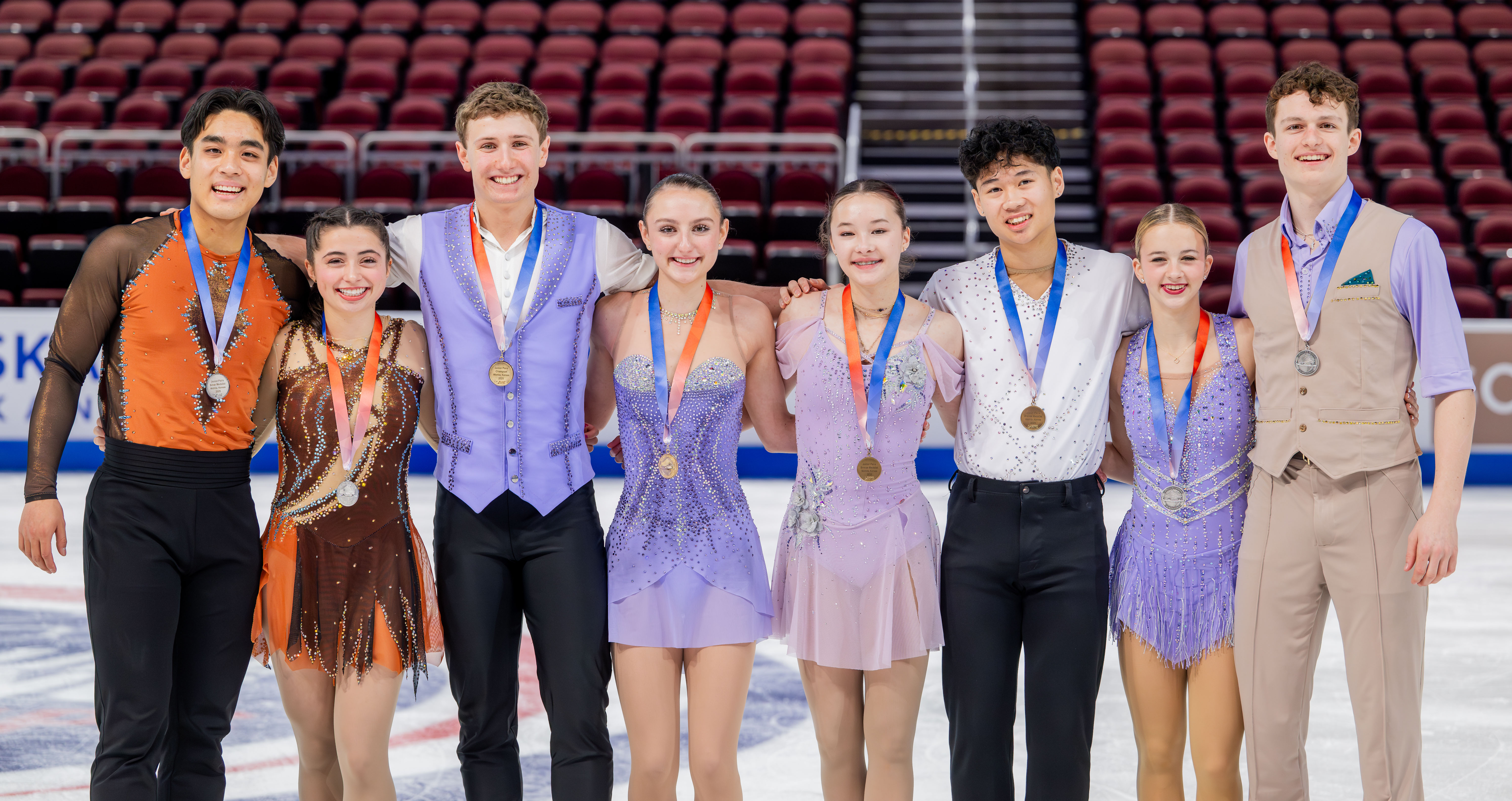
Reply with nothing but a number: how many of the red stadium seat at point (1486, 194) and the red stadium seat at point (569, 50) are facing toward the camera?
2

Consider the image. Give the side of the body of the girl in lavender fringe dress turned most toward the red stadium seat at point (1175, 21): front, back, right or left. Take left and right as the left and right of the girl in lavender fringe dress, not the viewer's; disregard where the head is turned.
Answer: back

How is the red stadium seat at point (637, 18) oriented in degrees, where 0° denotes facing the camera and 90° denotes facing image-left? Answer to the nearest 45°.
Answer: approximately 0°

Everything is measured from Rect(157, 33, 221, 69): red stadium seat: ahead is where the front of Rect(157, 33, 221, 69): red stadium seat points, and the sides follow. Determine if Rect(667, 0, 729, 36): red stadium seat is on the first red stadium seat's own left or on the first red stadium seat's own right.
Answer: on the first red stadium seat's own left

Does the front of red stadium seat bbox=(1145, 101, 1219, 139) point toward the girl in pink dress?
yes

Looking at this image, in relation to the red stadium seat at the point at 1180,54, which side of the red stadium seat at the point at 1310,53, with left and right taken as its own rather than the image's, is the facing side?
right

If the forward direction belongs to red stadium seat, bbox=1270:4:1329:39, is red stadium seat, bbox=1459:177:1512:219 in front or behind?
in front

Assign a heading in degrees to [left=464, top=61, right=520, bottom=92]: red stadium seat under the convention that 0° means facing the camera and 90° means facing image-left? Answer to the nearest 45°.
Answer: approximately 0°
